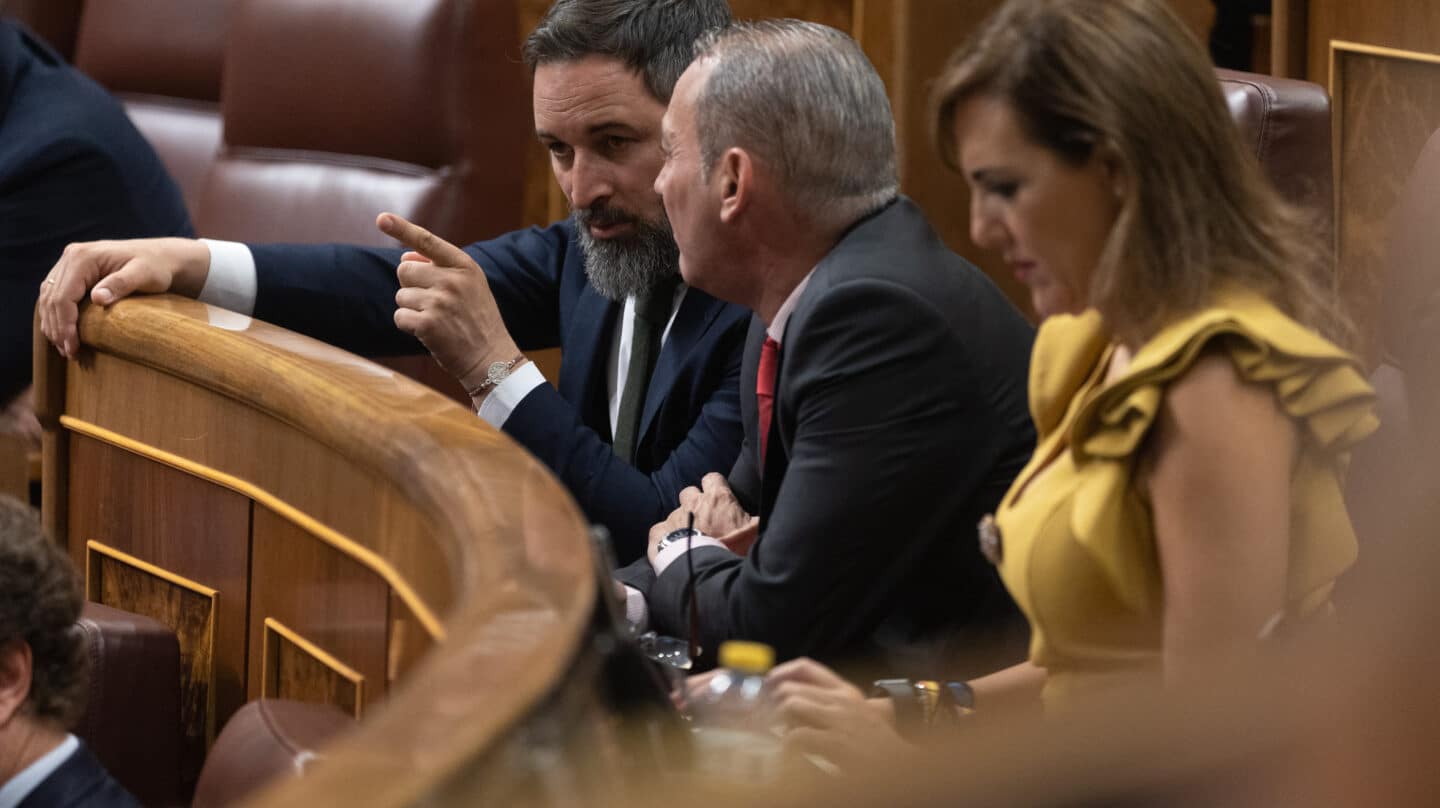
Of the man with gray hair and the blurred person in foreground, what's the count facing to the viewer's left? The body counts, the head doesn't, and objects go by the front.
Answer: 2

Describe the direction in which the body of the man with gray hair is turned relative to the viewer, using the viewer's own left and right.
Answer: facing to the left of the viewer

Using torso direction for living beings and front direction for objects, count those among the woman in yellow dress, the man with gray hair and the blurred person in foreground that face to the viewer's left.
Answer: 3

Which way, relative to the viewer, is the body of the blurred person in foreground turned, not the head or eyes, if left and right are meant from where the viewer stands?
facing to the left of the viewer

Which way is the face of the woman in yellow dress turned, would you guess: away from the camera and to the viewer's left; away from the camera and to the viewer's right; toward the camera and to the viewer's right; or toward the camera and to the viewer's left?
toward the camera and to the viewer's left

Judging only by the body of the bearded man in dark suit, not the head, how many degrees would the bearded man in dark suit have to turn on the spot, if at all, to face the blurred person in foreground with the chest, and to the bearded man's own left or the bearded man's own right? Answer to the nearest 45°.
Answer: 0° — they already face them

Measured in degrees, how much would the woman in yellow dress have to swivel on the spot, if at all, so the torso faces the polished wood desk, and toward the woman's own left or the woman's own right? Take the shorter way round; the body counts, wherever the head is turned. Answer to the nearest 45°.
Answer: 0° — they already face it

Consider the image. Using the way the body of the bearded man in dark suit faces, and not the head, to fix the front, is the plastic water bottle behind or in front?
in front

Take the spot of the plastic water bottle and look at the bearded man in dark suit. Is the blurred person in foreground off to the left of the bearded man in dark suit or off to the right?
left

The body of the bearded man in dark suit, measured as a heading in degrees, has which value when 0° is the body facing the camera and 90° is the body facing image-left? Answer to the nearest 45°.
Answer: approximately 45°

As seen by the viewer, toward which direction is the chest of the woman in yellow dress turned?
to the viewer's left
